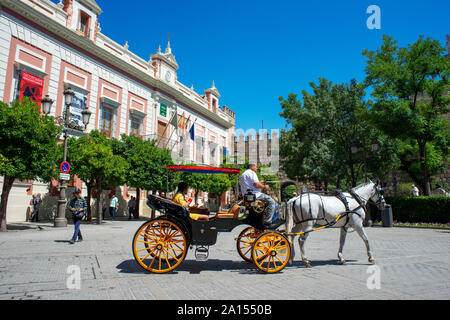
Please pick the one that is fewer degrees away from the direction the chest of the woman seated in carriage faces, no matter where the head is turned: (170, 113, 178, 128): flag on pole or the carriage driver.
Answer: the carriage driver

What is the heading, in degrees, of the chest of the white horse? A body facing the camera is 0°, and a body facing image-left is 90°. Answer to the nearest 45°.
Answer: approximately 270°

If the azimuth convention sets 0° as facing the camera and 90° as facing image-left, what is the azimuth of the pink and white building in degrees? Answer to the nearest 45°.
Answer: approximately 315°

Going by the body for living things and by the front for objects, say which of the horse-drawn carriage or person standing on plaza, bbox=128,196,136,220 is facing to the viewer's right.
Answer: the horse-drawn carriage

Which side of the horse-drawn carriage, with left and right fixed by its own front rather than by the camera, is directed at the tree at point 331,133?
left

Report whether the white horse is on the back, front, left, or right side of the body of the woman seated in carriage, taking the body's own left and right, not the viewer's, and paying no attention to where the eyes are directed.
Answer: front

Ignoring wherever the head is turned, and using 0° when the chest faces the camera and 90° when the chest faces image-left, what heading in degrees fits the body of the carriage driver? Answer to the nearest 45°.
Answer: approximately 270°

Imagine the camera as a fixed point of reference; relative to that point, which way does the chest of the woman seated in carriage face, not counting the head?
to the viewer's right

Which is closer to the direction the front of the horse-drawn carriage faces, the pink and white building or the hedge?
the hedge

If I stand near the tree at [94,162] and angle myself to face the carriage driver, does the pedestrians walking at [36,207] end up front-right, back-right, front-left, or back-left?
back-right

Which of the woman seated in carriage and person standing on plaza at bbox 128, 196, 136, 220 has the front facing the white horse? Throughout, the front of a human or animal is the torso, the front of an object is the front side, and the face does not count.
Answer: the woman seated in carriage

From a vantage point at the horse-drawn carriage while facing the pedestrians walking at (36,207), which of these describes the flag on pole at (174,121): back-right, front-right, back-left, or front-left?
front-right
